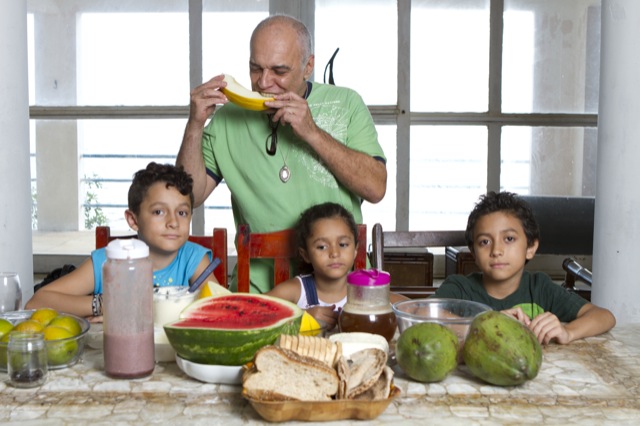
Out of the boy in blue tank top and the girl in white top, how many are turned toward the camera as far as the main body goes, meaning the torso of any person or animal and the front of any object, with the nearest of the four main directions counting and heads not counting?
2

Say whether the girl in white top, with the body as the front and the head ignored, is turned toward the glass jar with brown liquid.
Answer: yes

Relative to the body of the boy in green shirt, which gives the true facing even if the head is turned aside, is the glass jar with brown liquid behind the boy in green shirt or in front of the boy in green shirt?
in front

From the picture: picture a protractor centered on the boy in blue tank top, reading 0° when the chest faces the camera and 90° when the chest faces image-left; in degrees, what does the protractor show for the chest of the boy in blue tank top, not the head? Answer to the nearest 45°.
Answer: approximately 0°

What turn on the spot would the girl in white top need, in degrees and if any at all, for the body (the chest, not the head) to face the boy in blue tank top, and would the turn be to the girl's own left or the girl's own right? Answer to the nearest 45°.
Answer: approximately 90° to the girl's own right

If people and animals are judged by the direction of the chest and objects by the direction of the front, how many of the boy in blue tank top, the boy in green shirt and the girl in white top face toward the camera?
3

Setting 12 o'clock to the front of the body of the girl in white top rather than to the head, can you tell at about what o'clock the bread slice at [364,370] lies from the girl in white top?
The bread slice is roughly at 12 o'clock from the girl in white top.

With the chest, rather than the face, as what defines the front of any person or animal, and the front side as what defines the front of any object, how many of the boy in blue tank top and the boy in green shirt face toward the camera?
2

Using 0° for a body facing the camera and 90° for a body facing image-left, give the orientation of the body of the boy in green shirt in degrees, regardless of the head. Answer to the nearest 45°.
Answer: approximately 0°
